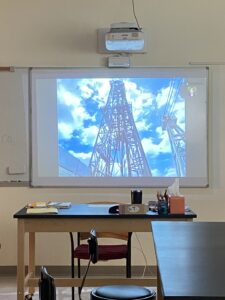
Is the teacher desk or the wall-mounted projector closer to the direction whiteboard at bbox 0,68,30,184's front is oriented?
the teacher desk

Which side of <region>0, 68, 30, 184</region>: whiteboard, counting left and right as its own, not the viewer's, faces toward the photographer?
front

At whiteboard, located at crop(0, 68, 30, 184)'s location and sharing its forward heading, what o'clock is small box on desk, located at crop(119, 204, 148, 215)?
The small box on desk is roughly at 11 o'clock from the whiteboard.

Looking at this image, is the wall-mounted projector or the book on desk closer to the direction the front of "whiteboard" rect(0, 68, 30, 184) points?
the book on desk

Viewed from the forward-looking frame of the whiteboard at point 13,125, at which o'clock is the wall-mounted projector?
The wall-mounted projector is roughly at 10 o'clock from the whiteboard.

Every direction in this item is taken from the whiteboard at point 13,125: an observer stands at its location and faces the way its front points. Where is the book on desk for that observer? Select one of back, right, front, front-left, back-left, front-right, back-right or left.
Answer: front

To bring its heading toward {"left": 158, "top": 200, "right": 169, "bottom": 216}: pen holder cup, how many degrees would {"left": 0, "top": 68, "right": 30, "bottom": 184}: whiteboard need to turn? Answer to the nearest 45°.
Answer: approximately 45° to its left

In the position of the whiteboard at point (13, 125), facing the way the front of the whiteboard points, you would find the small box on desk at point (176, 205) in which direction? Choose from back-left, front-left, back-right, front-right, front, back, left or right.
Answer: front-left
